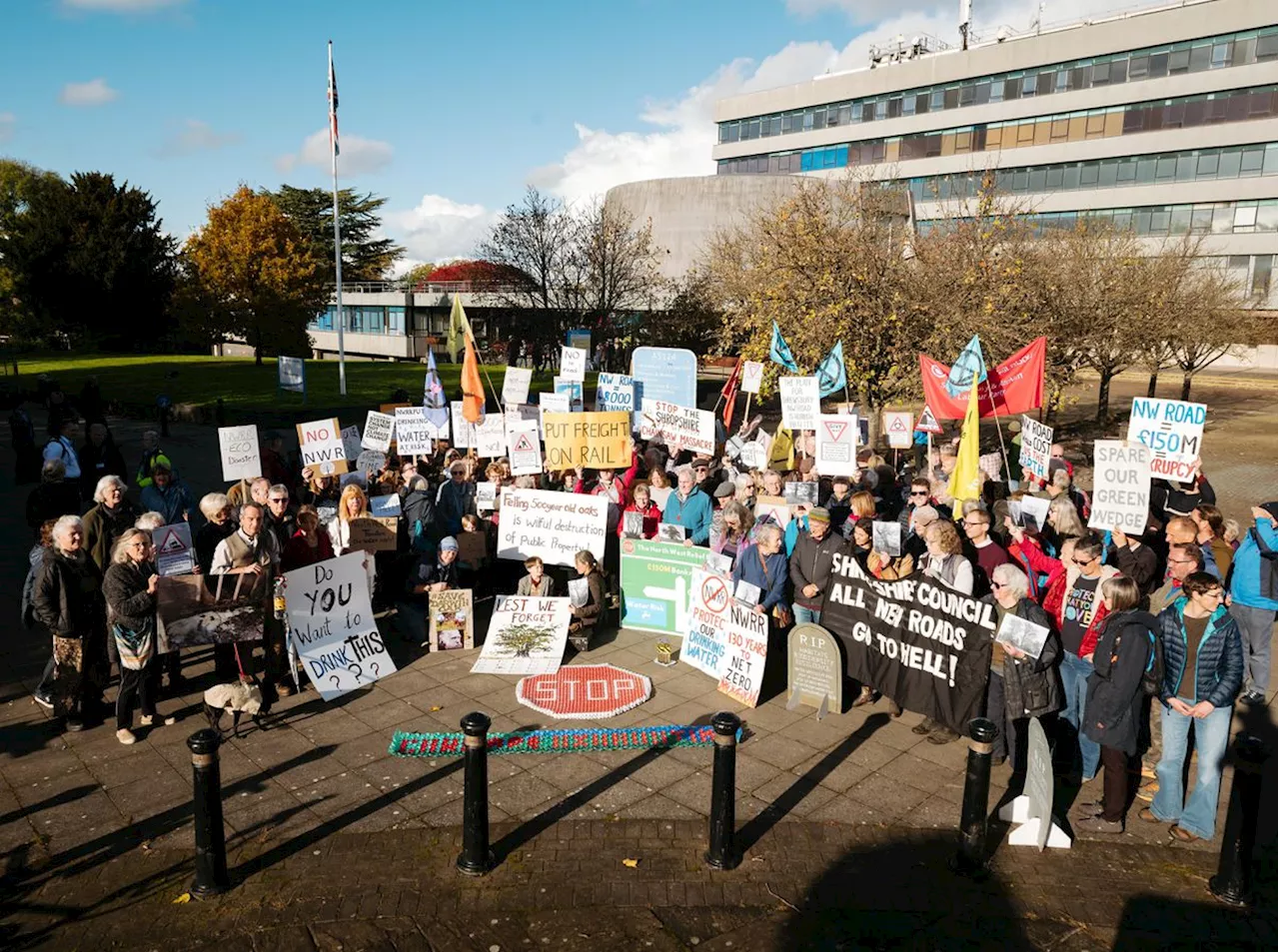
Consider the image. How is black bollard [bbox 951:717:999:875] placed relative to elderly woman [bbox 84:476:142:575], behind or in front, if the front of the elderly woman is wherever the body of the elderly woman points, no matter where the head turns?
in front

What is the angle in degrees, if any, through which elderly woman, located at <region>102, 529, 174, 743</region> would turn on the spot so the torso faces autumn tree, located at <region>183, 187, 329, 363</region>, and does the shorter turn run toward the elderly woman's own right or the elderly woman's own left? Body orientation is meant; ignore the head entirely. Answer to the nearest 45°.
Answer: approximately 135° to the elderly woman's own left

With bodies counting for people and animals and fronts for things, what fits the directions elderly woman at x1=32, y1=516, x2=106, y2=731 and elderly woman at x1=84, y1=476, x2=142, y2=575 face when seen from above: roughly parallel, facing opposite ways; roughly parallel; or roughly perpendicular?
roughly parallel

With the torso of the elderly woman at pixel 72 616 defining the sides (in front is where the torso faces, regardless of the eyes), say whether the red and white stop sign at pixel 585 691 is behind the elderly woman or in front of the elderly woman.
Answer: in front

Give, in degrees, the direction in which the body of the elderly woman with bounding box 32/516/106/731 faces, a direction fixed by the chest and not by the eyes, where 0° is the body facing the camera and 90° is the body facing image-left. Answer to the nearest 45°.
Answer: approximately 315°

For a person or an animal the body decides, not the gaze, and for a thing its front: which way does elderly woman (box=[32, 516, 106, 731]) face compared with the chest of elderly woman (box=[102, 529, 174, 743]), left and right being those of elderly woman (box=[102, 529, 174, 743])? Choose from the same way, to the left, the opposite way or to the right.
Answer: the same way

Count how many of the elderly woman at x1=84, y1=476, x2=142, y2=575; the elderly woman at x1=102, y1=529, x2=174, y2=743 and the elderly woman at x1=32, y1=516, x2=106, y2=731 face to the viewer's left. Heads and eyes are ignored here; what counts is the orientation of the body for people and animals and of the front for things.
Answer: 0

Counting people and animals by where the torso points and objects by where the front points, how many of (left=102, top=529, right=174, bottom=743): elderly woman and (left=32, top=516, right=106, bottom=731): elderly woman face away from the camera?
0

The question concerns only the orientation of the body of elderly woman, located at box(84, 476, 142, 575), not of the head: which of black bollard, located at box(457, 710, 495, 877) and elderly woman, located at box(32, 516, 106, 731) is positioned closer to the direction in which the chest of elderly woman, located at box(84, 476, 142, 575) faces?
the black bollard

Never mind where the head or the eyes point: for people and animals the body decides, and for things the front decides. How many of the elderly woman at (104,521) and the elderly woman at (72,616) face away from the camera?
0

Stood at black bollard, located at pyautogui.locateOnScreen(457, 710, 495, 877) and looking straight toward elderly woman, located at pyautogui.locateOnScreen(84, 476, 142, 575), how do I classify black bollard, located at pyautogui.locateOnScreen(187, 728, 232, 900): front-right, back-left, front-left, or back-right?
front-left

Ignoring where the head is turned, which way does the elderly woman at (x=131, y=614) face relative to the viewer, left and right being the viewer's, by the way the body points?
facing the viewer and to the right of the viewer
